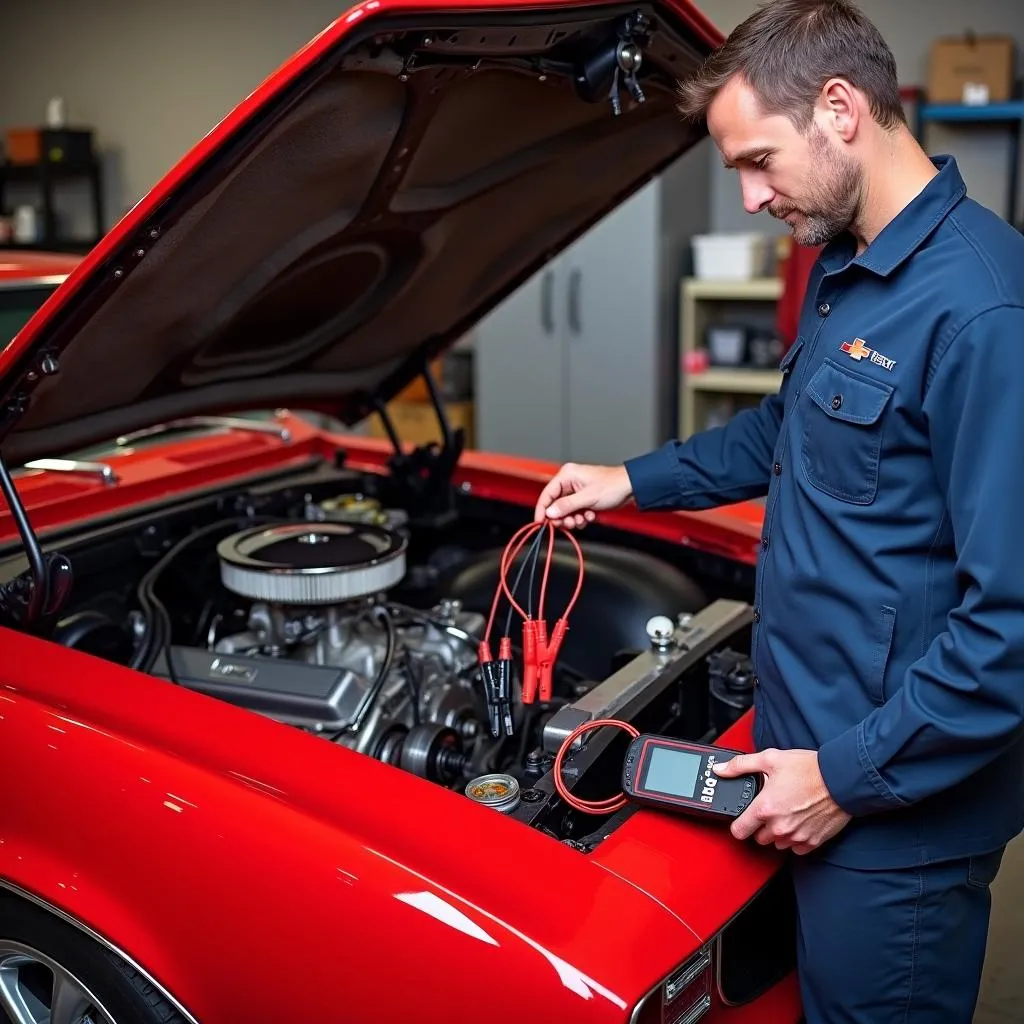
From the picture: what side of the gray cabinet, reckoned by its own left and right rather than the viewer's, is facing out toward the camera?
front

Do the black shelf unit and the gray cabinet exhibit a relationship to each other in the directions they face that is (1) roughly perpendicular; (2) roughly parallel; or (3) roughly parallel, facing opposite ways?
roughly parallel

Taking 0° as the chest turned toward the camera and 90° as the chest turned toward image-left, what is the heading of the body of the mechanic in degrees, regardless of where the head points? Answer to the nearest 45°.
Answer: approximately 45°

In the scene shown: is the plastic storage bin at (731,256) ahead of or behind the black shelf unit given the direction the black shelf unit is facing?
ahead

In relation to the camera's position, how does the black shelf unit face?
facing the viewer

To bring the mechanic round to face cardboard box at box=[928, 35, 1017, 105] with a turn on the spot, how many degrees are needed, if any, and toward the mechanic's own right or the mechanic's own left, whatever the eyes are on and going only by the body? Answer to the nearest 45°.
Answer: approximately 135° to the mechanic's own right

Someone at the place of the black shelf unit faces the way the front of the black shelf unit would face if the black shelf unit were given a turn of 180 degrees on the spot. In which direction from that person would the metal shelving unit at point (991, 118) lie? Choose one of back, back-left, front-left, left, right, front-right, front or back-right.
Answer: back-right

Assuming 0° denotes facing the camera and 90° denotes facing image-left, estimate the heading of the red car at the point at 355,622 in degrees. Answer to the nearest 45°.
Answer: approximately 315°

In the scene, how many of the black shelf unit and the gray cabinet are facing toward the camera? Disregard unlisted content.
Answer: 2

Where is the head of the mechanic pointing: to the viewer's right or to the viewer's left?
to the viewer's left
